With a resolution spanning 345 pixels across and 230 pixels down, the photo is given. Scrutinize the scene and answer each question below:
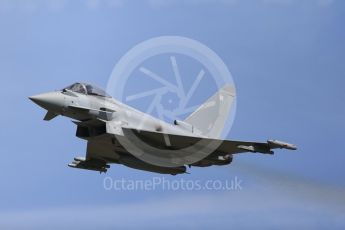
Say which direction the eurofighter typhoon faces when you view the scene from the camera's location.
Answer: facing the viewer and to the left of the viewer

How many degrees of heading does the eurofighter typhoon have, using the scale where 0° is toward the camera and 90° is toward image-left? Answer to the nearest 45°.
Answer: approximately 45°
